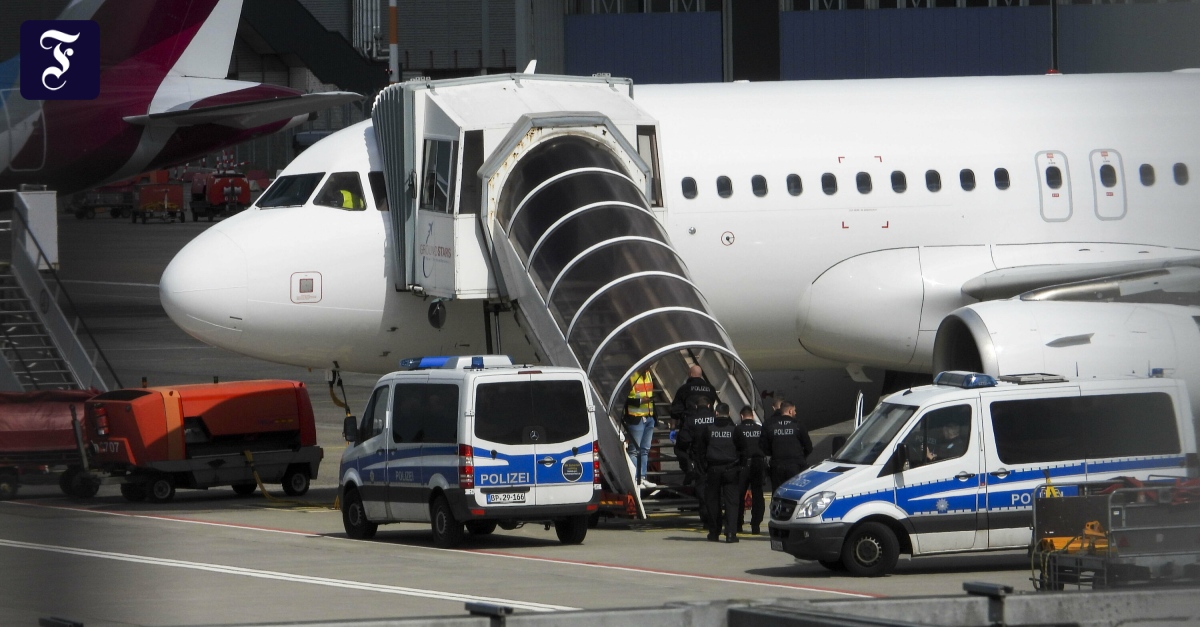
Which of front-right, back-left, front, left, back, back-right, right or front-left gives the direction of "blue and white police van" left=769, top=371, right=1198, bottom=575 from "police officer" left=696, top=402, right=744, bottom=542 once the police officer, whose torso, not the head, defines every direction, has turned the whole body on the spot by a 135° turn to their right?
front

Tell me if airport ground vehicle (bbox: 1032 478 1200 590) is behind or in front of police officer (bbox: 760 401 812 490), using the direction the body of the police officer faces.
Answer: behind

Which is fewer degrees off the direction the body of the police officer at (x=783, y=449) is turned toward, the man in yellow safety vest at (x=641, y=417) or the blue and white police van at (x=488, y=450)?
the man in yellow safety vest

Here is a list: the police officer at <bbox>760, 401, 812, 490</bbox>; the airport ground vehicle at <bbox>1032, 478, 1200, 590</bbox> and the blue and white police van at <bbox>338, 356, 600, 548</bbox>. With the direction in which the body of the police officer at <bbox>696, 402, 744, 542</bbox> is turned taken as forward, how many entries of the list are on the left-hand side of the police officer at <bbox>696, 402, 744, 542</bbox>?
1

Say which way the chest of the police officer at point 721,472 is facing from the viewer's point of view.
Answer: away from the camera

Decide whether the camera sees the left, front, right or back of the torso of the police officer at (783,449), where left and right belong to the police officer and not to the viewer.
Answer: back

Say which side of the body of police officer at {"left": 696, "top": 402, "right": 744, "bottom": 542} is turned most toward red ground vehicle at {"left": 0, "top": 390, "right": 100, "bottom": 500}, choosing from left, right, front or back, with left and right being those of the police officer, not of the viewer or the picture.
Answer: left

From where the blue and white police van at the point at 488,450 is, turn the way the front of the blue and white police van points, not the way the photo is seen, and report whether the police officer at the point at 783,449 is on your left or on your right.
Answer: on your right

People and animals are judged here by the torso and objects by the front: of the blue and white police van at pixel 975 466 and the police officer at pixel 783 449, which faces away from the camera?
the police officer

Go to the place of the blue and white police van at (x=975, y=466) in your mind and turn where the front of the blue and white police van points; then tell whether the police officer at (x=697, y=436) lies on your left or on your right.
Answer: on your right

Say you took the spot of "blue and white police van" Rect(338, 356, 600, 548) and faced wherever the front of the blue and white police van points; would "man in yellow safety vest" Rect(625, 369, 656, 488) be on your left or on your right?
on your right

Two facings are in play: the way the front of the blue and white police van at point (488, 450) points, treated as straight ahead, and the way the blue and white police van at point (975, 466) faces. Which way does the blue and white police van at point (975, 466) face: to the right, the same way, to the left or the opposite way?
to the left

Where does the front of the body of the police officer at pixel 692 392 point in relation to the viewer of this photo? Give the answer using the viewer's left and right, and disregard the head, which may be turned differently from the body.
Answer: facing away from the viewer

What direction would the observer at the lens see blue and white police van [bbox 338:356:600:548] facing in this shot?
facing away from the viewer and to the left of the viewer
